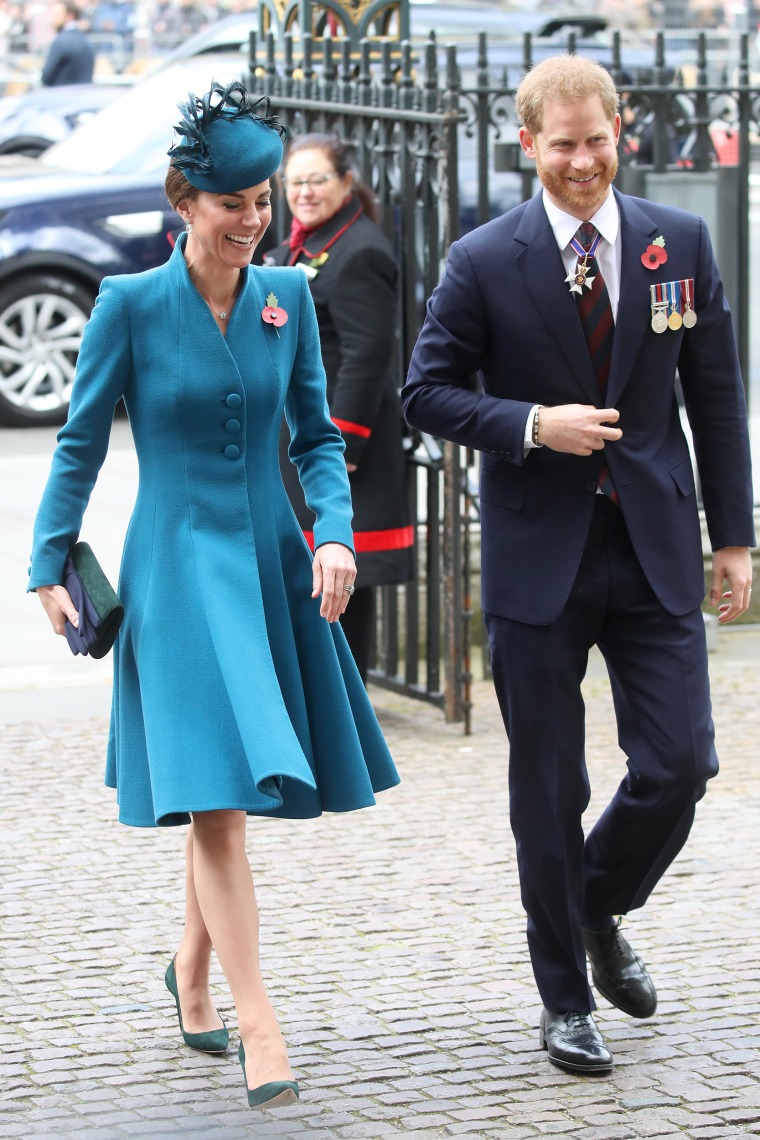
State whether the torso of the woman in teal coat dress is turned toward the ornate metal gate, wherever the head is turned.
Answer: no

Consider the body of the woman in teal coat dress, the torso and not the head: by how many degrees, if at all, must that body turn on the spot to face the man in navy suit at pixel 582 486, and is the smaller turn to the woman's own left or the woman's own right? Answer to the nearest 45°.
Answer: approximately 45° to the woman's own left

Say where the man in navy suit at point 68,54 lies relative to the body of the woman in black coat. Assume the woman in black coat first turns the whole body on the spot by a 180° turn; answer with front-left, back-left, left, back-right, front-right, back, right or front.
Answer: front-left

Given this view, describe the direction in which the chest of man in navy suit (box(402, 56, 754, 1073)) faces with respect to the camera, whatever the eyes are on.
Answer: toward the camera

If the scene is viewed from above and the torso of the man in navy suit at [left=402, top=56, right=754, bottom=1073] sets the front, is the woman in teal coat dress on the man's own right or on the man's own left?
on the man's own right

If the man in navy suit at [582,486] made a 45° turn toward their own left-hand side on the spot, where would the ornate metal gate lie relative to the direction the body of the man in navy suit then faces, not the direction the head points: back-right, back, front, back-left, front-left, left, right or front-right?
back-left

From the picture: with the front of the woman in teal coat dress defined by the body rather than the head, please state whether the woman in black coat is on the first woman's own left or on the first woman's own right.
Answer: on the first woman's own left

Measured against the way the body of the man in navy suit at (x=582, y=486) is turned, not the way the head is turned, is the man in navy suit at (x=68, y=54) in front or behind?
behind

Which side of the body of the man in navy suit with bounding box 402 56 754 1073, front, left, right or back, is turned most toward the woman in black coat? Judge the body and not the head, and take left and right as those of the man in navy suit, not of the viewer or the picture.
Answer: back

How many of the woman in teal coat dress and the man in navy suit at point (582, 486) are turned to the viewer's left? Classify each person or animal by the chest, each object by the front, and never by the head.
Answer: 0

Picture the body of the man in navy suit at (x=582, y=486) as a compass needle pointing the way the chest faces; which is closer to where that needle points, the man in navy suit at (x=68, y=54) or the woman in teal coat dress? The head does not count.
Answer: the woman in teal coat dress

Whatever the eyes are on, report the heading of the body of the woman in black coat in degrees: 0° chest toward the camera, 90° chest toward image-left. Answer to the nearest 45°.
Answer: approximately 45°
